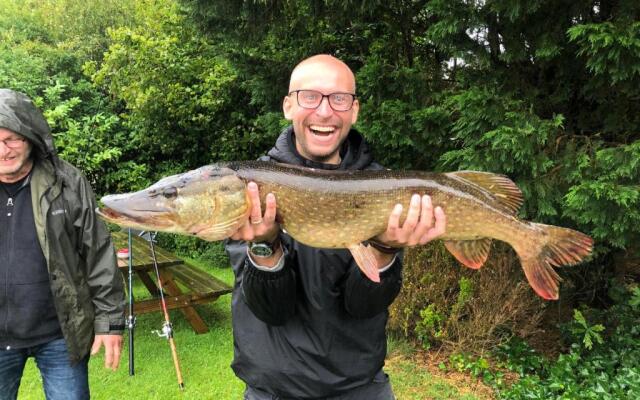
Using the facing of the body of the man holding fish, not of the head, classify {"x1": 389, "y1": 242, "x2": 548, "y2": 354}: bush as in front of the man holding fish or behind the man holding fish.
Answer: behind

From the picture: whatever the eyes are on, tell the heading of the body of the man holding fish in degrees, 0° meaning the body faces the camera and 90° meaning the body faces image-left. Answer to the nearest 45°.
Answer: approximately 0°

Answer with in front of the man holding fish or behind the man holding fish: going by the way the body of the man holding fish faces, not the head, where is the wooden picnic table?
behind
